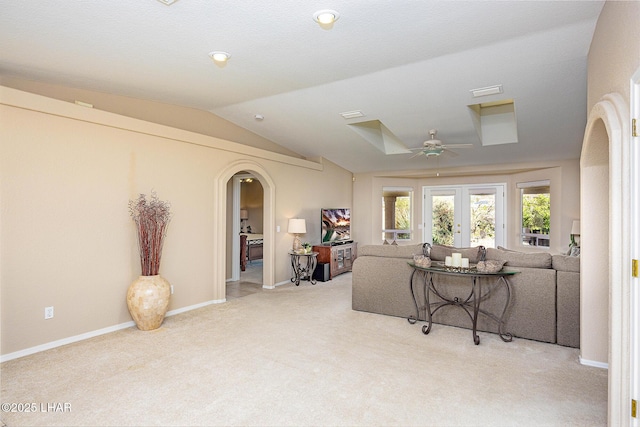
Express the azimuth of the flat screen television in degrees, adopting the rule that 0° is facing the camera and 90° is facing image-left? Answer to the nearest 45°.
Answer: approximately 315°

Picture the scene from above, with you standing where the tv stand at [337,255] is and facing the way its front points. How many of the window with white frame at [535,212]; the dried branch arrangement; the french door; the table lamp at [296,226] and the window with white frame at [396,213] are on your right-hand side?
2

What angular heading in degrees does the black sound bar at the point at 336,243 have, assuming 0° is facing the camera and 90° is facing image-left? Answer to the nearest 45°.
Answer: approximately 315°

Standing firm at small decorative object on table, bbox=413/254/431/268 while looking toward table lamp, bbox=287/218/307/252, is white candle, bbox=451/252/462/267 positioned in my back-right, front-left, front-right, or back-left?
back-right

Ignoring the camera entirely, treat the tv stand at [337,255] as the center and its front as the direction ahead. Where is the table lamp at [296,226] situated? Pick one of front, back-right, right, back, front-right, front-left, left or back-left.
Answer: right

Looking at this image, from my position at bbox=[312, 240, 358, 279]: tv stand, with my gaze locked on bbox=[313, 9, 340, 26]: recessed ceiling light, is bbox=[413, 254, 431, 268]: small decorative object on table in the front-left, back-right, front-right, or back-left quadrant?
front-left

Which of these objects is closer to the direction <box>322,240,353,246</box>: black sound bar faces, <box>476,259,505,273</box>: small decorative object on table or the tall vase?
the small decorative object on table

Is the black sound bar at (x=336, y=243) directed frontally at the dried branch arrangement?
no

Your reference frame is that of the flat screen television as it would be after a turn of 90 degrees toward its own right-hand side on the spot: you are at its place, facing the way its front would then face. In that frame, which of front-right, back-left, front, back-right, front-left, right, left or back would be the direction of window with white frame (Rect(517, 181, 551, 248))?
back-left

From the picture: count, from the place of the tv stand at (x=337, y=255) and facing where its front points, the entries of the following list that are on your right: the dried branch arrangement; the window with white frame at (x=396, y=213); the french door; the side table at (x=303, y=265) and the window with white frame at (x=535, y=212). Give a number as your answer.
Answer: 2

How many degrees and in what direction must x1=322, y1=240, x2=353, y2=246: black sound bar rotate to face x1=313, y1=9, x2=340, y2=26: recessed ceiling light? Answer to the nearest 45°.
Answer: approximately 45° to its right

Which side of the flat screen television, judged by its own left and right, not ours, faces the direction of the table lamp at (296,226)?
right

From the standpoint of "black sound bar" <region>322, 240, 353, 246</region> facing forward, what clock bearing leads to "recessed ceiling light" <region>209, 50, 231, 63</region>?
The recessed ceiling light is roughly at 2 o'clock from the black sound bar.

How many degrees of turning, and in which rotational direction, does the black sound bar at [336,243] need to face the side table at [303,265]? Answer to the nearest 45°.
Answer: approximately 90° to its right

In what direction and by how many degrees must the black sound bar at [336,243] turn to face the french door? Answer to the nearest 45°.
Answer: approximately 45° to its left

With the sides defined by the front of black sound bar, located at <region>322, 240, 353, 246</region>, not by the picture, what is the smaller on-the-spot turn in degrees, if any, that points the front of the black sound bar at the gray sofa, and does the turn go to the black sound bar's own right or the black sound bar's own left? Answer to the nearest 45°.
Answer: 0° — it already faces it

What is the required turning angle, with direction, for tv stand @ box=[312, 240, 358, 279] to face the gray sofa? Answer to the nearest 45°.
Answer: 0° — it already faces it

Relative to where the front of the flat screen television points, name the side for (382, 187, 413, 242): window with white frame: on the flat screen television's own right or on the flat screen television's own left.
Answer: on the flat screen television's own left

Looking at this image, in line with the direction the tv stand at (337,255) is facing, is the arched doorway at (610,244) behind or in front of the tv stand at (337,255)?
in front
